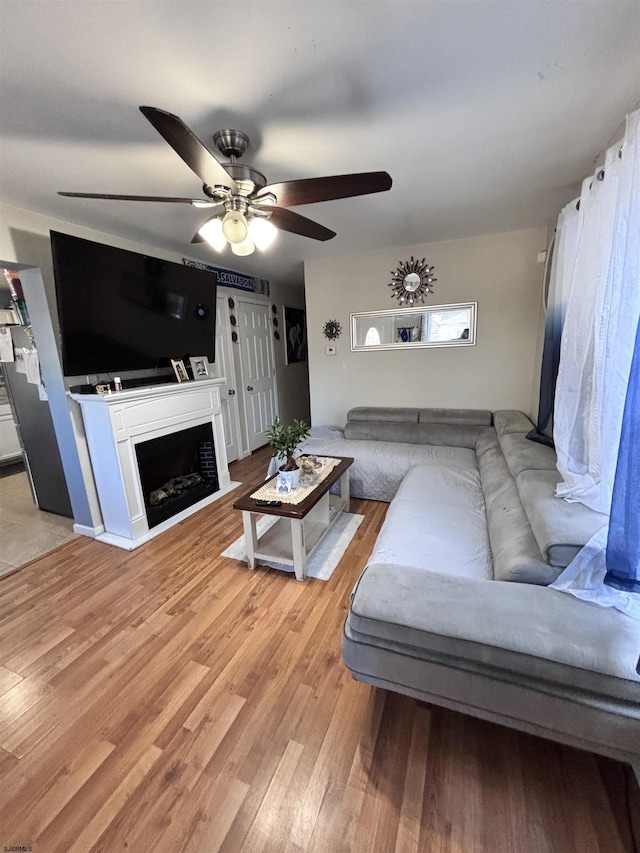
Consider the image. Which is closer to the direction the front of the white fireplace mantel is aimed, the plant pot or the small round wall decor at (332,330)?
the plant pot

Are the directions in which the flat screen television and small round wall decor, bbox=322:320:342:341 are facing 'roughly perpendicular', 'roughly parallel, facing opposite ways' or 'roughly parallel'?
roughly perpendicular

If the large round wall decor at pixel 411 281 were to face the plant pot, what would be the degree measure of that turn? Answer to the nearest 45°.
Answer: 0° — it already faces it

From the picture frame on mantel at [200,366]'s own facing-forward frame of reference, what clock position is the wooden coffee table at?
The wooden coffee table is roughly at 1 o'clock from the picture frame on mantel.

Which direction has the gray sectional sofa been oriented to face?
to the viewer's left

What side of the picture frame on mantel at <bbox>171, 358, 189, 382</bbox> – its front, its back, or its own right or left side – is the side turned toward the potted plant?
front

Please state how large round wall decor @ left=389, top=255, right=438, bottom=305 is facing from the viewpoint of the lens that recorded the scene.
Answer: facing the viewer

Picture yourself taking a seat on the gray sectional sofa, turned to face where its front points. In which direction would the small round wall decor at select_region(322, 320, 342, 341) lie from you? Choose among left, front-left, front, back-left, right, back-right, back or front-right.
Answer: front-right

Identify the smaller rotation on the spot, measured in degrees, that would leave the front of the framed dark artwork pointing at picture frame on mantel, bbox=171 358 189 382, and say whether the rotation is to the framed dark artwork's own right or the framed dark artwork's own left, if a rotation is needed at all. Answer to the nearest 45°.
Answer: approximately 90° to the framed dark artwork's own right

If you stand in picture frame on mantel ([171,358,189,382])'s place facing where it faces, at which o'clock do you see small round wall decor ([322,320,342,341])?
The small round wall decor is roughly at 10 o'clock from the picture frame on mantel.

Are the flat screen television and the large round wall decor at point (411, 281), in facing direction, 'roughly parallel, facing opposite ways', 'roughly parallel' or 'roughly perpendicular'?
roughly perpendicular

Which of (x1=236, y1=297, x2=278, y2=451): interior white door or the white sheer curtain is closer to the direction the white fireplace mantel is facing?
the white sheer curtain

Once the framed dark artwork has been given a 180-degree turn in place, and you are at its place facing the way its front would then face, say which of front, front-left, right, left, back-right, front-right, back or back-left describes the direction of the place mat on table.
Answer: back-left

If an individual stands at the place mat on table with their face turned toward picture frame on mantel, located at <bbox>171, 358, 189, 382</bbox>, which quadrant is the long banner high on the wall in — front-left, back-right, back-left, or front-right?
front-right

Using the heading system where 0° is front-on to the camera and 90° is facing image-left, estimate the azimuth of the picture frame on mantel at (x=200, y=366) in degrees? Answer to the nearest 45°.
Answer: approximately 315°

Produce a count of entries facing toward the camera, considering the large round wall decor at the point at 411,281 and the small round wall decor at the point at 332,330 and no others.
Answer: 2

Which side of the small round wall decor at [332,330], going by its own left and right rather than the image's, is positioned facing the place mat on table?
front

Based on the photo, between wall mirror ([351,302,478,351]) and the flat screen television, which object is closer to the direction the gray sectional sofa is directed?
the flat screen television

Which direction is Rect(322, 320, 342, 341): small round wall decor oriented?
toward the camera

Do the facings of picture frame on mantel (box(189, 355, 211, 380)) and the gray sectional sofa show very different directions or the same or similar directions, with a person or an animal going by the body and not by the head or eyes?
very different directions
